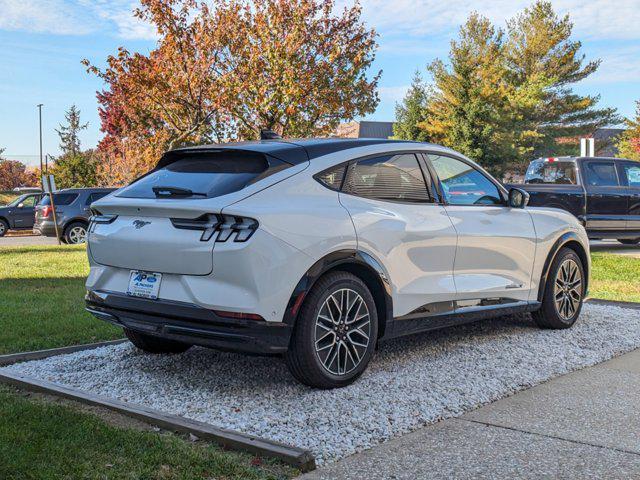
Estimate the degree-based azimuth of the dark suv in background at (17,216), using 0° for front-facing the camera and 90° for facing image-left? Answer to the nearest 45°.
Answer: approximately 90°

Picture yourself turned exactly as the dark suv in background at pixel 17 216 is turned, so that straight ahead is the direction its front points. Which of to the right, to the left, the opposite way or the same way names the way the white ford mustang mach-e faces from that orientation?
the opposite way

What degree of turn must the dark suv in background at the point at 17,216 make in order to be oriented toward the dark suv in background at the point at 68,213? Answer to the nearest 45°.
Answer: approximately 90° to its left

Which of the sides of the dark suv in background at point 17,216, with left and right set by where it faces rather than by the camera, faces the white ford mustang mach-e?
left

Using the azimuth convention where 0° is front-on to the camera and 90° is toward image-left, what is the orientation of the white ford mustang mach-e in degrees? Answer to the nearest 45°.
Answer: approximately 225°

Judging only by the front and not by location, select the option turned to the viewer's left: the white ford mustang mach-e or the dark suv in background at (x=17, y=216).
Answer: the dark suv in background

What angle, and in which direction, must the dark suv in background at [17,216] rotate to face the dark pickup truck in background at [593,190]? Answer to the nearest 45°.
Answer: approximately 135° to its left

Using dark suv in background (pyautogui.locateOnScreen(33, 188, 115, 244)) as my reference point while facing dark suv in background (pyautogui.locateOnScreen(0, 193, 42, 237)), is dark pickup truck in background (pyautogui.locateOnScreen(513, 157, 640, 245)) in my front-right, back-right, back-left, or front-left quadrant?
back-right

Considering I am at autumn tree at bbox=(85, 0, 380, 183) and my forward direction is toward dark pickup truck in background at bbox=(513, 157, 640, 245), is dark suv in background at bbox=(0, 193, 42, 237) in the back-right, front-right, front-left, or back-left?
back-right

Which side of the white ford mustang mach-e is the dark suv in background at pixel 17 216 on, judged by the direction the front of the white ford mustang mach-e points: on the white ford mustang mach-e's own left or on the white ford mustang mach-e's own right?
on the white ford mustang mach-e's own left

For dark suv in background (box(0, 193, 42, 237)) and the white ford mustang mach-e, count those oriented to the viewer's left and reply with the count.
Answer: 1
